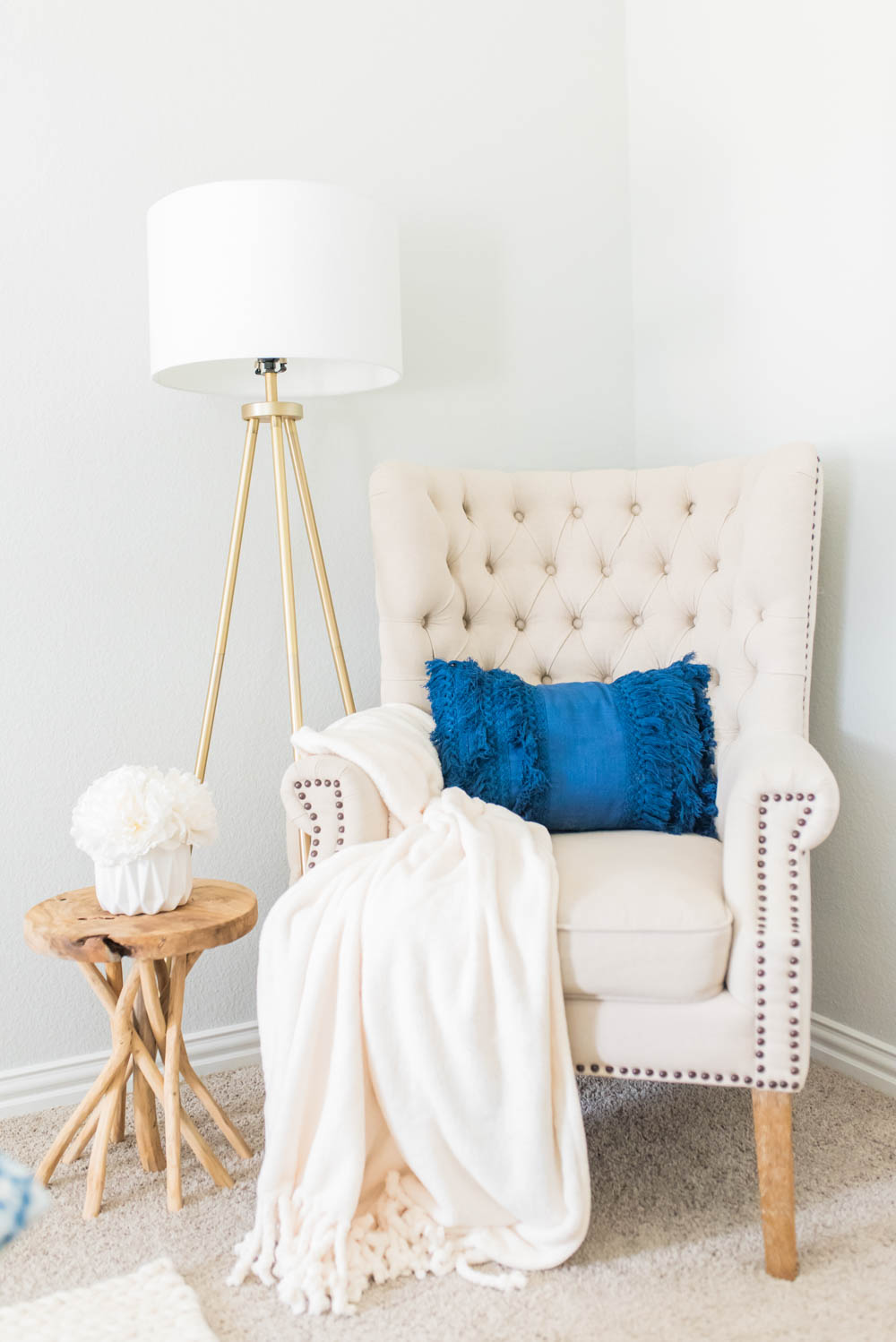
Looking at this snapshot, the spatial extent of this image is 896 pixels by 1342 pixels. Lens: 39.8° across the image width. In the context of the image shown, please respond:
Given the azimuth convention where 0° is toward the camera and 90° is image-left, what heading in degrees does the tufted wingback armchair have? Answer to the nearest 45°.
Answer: approximately 0°

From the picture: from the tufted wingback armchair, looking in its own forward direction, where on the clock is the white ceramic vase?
The white ceramic vase is roughly at 2 o'clock from the tufted wingback armchair.

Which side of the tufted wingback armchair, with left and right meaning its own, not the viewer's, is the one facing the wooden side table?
right

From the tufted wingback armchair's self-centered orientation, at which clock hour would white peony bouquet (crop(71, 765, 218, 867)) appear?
The white peony bouquet is roughly at 2 o'clock from the tufted wingback armchair.
